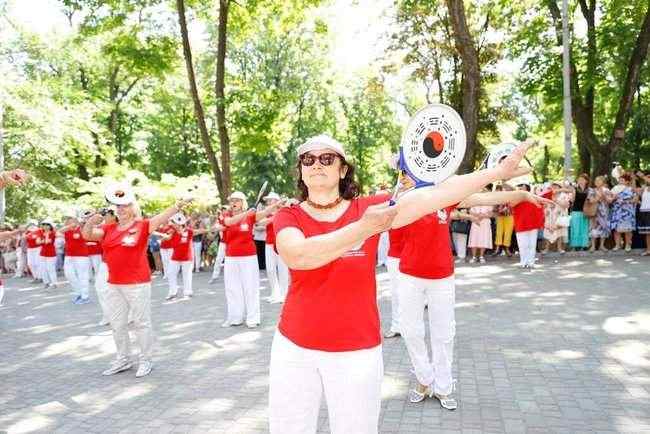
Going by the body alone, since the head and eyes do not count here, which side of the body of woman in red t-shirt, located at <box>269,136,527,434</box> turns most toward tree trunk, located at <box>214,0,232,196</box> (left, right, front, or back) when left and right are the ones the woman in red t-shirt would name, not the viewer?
back

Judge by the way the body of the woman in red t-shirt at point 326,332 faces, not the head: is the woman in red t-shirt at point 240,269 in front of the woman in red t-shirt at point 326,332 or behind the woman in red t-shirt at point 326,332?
behind

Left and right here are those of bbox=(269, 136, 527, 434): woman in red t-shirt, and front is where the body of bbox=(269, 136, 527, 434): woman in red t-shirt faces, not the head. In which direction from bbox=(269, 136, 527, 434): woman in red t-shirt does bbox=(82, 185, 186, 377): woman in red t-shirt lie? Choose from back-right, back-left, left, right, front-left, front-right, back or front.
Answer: back-right

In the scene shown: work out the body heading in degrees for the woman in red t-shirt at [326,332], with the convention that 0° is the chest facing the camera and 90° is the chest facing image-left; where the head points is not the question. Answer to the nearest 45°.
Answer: approximately 0°

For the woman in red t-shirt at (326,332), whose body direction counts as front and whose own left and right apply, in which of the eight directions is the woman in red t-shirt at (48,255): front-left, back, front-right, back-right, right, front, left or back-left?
back-right
